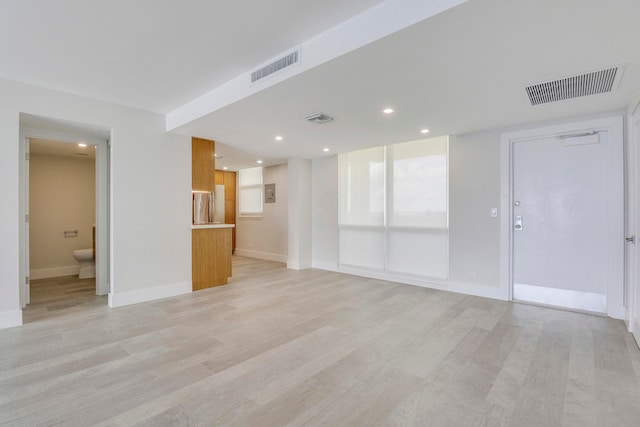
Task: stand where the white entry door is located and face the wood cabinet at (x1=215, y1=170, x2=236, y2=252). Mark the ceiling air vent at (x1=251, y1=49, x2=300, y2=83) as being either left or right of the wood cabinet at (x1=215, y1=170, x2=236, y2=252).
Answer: left

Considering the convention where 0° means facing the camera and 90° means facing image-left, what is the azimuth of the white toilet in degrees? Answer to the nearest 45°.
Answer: approximately 90°

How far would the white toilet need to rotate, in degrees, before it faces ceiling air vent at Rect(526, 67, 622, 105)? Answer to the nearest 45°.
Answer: approximately 135° to its left

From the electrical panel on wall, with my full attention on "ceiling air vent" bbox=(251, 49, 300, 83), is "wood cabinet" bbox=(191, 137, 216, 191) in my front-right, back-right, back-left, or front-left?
front-right
